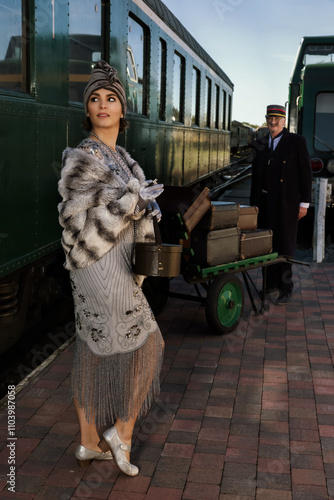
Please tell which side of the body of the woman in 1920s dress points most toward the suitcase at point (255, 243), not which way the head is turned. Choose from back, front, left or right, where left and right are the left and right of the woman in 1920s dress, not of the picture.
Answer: left

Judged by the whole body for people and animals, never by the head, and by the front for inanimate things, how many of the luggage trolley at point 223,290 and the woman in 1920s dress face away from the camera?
0

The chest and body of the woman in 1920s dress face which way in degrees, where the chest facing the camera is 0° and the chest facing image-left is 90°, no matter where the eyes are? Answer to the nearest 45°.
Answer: approximately 315°

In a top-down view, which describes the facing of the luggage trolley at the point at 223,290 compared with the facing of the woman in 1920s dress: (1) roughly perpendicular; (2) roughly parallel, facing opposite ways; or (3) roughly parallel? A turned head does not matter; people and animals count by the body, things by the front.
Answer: roughly perpendicular

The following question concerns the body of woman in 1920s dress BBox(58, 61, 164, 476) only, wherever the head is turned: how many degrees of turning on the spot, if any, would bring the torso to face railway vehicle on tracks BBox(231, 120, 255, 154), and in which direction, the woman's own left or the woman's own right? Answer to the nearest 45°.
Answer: approximately 135° to the woman's own left

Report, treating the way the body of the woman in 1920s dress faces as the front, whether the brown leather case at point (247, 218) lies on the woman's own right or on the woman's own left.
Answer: on the woman's own left

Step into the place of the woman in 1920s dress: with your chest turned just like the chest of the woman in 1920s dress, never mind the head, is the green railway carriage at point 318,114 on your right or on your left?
on your left
